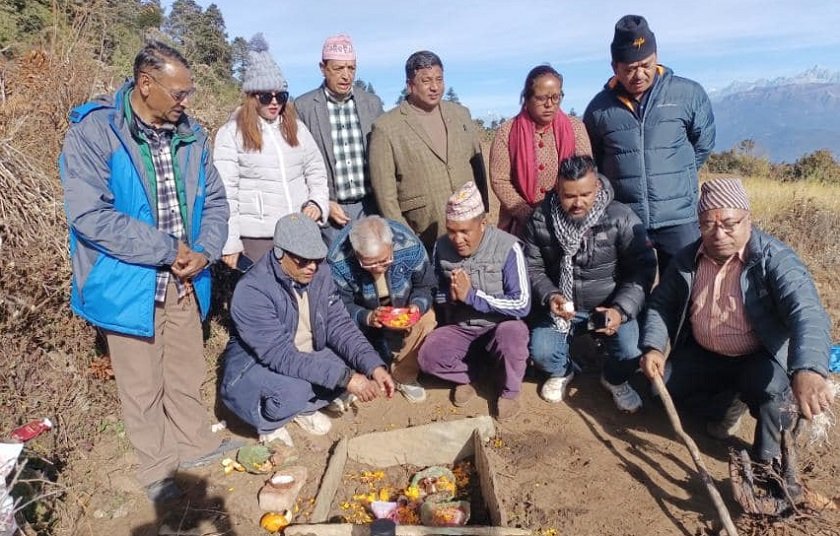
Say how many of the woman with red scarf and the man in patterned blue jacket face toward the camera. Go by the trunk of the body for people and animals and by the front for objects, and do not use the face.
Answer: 2

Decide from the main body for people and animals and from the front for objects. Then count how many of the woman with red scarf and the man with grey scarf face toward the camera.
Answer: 2

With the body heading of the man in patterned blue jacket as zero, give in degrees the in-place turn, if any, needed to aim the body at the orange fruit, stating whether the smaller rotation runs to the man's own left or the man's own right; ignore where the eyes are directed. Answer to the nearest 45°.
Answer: approximately 45° to the man's own right

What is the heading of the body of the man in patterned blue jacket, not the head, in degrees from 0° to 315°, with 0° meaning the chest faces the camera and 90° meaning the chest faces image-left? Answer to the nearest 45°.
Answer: approximately 0°

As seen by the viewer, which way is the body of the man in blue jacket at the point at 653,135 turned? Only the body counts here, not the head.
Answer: toward the camera

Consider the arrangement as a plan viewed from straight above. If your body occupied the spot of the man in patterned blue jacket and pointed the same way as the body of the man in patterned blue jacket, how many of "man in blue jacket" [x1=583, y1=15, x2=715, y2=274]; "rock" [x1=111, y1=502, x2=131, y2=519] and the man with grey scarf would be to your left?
2

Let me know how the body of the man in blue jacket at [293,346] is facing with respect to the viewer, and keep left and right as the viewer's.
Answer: facing the viewer and to the right of the viewer

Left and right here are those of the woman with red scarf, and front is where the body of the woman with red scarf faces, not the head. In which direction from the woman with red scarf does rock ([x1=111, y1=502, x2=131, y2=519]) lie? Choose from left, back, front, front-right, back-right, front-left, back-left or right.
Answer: front-right

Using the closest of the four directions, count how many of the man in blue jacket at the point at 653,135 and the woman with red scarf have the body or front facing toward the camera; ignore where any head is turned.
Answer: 2

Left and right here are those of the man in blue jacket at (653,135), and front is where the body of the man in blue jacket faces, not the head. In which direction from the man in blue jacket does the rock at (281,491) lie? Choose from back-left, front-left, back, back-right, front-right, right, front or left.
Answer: front-right

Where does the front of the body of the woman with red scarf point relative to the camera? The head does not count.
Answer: toward the camera

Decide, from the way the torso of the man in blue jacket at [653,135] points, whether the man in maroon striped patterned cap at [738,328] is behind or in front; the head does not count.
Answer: in front

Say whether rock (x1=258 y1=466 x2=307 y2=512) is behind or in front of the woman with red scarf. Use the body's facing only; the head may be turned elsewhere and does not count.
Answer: in front
